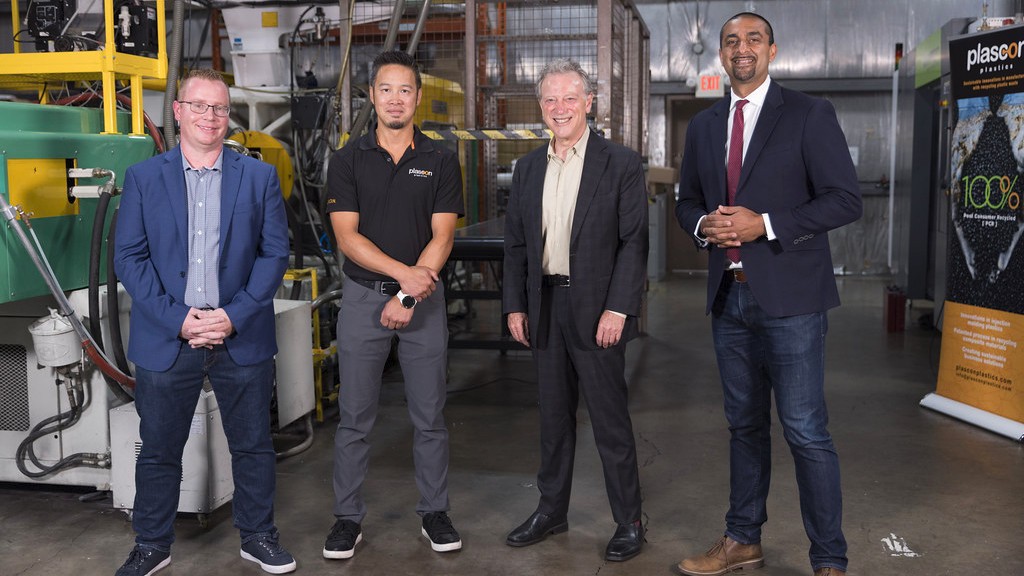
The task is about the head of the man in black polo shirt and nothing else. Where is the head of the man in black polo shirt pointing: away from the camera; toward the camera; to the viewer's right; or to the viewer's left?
toward the camera

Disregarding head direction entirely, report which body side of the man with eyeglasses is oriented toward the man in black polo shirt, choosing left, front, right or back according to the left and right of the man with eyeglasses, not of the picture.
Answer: left

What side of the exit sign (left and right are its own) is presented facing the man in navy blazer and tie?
front

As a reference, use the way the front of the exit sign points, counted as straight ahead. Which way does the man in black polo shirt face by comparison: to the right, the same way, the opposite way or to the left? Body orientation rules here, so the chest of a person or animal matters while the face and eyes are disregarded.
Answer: the same way

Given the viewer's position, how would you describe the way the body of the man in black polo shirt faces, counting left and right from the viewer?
facing the viewer

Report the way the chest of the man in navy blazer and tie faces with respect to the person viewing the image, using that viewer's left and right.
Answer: facing the viewer and to the left of the viewer

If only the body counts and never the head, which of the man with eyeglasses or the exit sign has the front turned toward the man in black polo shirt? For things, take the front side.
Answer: the exit sign

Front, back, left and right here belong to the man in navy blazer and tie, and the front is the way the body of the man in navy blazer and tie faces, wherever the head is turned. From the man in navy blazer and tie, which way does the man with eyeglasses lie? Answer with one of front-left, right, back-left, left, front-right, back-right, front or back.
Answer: front-right

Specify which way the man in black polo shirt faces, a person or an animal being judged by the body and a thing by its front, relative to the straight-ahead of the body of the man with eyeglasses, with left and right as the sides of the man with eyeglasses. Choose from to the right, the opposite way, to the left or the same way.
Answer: the same way

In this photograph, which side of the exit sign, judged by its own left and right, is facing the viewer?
front

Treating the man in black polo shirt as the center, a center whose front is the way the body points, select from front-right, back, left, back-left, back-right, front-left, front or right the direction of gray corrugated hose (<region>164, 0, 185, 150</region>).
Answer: back-right

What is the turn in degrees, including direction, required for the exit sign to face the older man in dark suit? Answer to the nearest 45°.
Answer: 0° — it already faces them

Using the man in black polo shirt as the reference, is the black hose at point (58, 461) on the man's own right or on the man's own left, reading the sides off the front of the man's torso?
on the man's own right

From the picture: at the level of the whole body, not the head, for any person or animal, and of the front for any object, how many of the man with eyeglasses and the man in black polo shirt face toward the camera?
2

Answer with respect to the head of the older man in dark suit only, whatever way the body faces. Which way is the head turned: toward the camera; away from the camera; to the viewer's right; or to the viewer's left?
toward the camera

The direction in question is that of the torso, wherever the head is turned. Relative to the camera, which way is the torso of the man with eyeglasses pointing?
toward the camera

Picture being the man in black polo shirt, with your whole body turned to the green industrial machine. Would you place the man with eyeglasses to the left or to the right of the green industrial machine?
left

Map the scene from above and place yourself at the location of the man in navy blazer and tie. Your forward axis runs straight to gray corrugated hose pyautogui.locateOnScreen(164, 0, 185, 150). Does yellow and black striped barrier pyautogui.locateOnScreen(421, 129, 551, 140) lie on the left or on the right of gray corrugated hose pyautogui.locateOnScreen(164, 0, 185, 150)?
right
